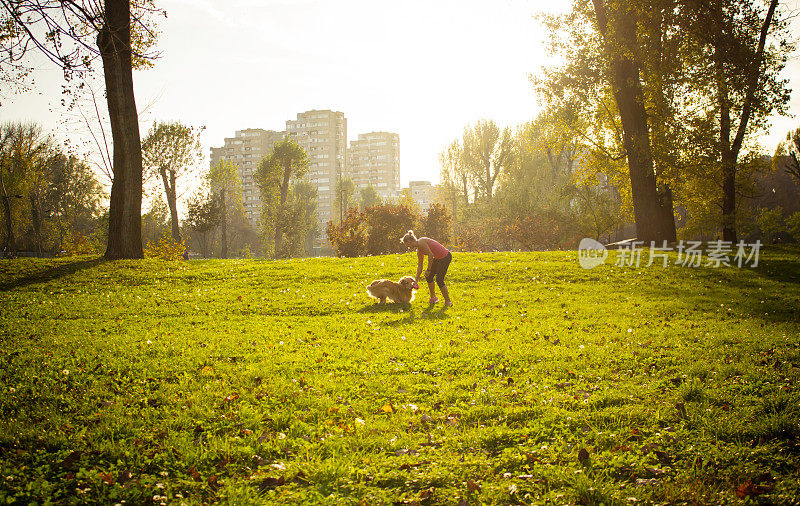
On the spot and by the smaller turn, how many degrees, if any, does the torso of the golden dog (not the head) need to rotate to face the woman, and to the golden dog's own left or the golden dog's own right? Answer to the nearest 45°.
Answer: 0° — it already faces them

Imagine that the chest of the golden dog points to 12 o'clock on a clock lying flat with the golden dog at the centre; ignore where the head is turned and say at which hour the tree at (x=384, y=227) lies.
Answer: The tree is roughly at 9 o'clock from the golden dog.

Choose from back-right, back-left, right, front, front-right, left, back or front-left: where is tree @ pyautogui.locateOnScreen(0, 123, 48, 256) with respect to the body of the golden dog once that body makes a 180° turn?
front-right

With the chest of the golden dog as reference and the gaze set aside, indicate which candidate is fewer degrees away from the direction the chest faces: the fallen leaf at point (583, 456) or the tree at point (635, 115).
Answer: the tree

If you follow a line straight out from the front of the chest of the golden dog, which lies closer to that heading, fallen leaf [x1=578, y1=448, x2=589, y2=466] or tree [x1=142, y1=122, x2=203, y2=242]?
the fallen leaf

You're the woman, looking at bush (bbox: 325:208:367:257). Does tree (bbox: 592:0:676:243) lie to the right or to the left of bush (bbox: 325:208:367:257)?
right

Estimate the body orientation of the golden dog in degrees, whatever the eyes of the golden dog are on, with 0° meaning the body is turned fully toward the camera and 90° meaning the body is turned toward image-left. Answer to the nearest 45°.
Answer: approximately 270°

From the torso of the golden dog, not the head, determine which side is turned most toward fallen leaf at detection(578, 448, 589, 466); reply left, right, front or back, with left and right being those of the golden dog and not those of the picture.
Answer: right

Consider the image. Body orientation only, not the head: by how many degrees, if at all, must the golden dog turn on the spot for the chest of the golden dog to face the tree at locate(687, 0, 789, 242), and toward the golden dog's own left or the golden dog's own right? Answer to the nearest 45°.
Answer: approximately 45° to the golden dog's own left

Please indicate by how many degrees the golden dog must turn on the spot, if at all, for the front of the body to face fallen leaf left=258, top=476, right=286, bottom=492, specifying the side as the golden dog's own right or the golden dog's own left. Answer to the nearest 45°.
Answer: approximately 90° to the golden dog's own right
